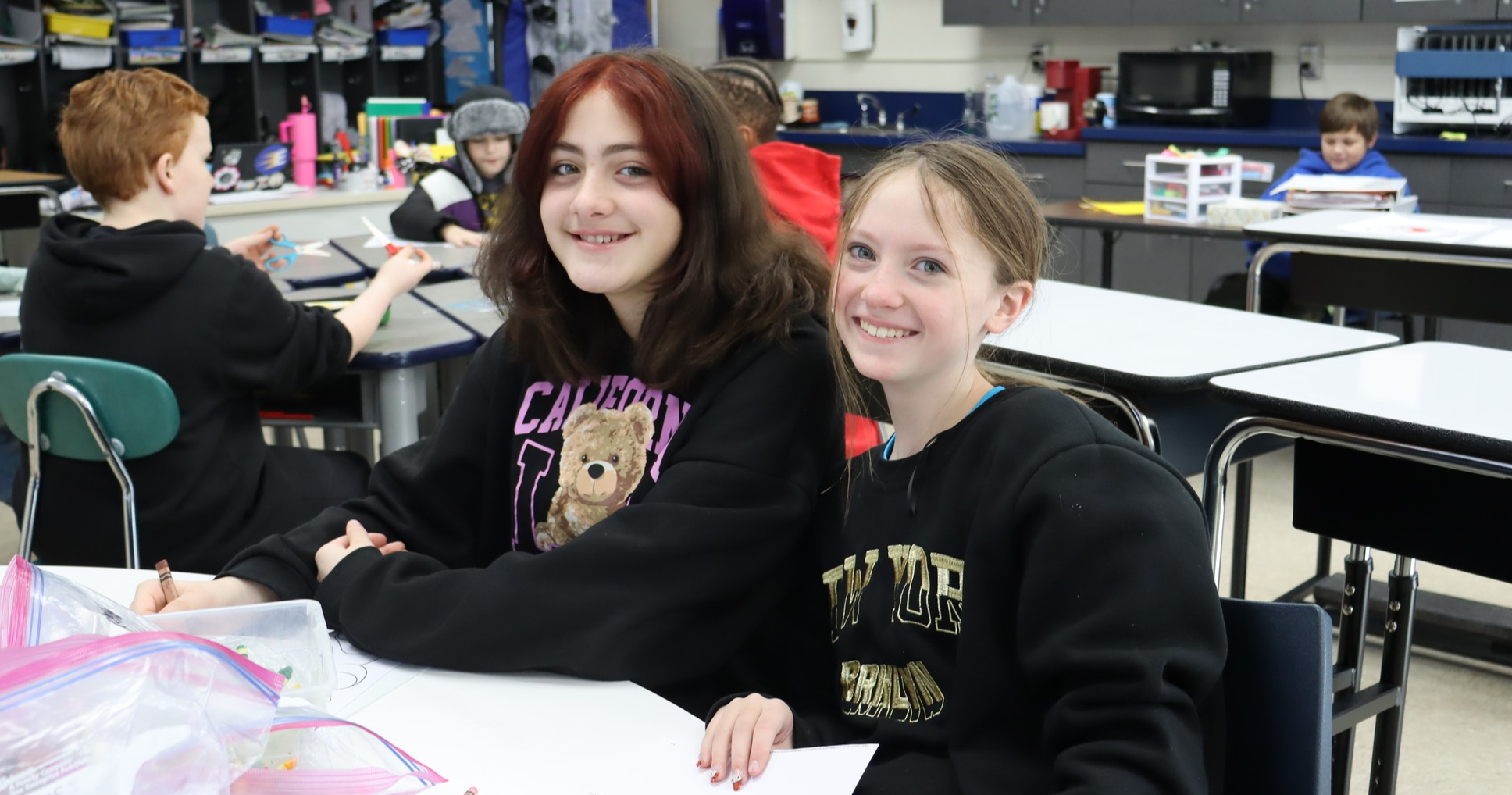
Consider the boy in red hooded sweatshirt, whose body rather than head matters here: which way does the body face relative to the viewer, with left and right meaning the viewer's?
facing away from the viewer and to the left of the viewer

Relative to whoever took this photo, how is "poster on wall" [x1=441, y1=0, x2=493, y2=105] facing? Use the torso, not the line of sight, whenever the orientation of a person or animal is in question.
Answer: facing the viewer

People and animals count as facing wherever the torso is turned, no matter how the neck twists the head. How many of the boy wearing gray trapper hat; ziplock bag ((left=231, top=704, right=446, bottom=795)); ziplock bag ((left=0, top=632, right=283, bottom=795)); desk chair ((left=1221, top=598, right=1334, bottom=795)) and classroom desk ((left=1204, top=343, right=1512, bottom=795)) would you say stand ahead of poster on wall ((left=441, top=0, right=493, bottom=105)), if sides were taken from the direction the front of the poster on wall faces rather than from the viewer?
5

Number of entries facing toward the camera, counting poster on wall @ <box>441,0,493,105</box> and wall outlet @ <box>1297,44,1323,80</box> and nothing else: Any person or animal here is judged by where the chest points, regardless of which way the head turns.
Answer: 2

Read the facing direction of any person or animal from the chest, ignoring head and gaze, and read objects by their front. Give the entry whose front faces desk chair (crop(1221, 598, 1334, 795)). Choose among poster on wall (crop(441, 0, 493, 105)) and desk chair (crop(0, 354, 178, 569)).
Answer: the poster on wall

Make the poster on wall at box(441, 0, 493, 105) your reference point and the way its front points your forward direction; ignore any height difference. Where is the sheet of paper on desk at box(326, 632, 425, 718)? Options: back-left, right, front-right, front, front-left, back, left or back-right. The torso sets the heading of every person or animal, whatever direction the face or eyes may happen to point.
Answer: front

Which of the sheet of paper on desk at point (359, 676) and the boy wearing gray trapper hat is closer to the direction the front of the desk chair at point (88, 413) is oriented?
the boy wearing gray trapper hat

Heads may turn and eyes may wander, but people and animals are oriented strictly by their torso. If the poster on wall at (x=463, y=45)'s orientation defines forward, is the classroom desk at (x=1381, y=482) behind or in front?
in front

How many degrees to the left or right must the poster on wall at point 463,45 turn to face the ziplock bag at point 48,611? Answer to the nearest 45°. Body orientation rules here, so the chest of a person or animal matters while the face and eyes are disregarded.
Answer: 0° — it already faces it

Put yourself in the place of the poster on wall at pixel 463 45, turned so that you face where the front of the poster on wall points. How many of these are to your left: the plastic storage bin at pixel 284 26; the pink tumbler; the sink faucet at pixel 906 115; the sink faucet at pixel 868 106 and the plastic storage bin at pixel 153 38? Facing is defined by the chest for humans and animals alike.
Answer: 2

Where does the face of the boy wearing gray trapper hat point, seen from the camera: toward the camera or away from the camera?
toward the camera

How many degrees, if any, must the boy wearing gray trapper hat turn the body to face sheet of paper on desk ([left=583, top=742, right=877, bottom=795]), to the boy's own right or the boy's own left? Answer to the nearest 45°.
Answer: approximately 45° to the boy's own right

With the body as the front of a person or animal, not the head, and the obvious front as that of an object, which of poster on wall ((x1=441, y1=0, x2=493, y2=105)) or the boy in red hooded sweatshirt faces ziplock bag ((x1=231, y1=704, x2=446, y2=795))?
the poster on wall

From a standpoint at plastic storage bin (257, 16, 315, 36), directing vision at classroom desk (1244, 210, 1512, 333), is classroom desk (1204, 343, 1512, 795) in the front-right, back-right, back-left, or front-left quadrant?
front-right

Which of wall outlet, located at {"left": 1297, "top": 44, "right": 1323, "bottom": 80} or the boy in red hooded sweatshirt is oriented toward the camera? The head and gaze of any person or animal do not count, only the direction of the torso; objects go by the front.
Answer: the wall outlet

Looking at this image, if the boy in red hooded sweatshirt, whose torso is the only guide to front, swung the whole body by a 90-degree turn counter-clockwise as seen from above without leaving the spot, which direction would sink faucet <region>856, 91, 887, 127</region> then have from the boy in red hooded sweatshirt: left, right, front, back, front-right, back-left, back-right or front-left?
back-right

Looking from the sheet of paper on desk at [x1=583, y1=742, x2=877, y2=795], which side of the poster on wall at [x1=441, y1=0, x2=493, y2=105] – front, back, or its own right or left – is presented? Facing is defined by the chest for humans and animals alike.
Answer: front

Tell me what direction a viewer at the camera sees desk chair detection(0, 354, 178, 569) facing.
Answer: facing away from the viewer and to the right of the viewer
